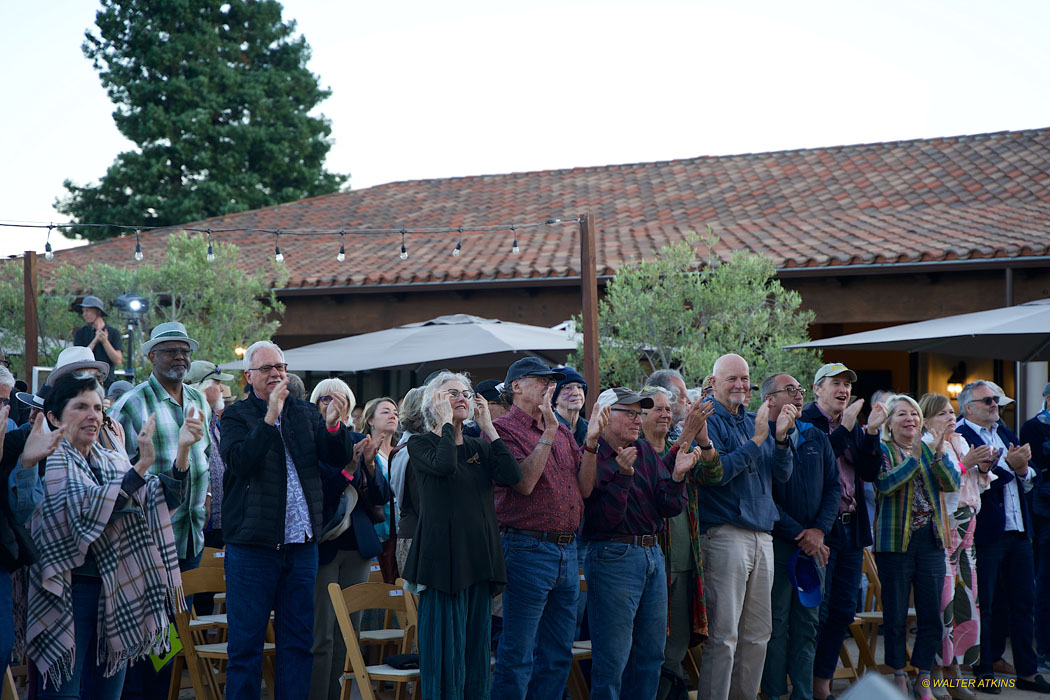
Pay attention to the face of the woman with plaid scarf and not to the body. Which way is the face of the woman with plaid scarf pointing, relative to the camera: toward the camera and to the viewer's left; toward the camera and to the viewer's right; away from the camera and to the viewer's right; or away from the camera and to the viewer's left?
toward the camera and to the viewer's right

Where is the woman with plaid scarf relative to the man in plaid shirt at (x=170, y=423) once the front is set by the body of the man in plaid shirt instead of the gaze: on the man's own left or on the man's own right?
on the man's own right

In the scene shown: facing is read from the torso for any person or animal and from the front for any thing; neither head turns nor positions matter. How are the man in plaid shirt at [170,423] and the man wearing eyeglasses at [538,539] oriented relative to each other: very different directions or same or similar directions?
same or similar directions

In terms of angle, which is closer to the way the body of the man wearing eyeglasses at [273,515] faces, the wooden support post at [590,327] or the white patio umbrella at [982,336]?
the white patio umbrella

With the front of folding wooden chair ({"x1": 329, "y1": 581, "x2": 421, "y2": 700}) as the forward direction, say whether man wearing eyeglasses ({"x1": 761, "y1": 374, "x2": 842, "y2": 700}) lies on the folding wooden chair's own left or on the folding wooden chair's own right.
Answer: on the folding wooden chair's own left

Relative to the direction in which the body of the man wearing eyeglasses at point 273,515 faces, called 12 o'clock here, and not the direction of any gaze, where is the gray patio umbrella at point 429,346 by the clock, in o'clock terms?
The gray patio umbrella is roughly at 8 o'clock from the man wearing eyeglasses.

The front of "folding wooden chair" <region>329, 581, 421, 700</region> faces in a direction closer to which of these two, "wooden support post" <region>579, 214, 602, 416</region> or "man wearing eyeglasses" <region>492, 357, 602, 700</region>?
the man wearing eyeglasses

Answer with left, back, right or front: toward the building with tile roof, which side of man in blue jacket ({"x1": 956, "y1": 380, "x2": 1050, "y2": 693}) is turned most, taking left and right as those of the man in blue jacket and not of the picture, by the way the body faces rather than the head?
back

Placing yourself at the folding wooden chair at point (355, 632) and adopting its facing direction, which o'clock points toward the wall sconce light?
The wall sconce light is roughly at 9 o'clock from the folding wooden chair.

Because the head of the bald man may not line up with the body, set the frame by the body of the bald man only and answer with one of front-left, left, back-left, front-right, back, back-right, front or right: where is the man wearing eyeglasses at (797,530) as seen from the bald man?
left

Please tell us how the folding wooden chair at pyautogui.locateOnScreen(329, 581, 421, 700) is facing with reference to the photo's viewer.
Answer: facing the viewer and to the right of the viewer

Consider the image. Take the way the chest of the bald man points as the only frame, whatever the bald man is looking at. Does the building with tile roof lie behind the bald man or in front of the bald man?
behind

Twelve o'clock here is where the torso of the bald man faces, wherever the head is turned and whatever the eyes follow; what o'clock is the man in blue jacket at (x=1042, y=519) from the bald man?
The man in blue jacket is roughly at 9 o'clock from the bald man.

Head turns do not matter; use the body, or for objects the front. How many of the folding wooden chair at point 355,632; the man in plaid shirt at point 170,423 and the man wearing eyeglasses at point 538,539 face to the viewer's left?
0

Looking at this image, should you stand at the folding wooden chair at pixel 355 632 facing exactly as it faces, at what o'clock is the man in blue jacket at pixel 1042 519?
The man in blue jacket is roughly at 10 o'clock from the folding wooden chair.
